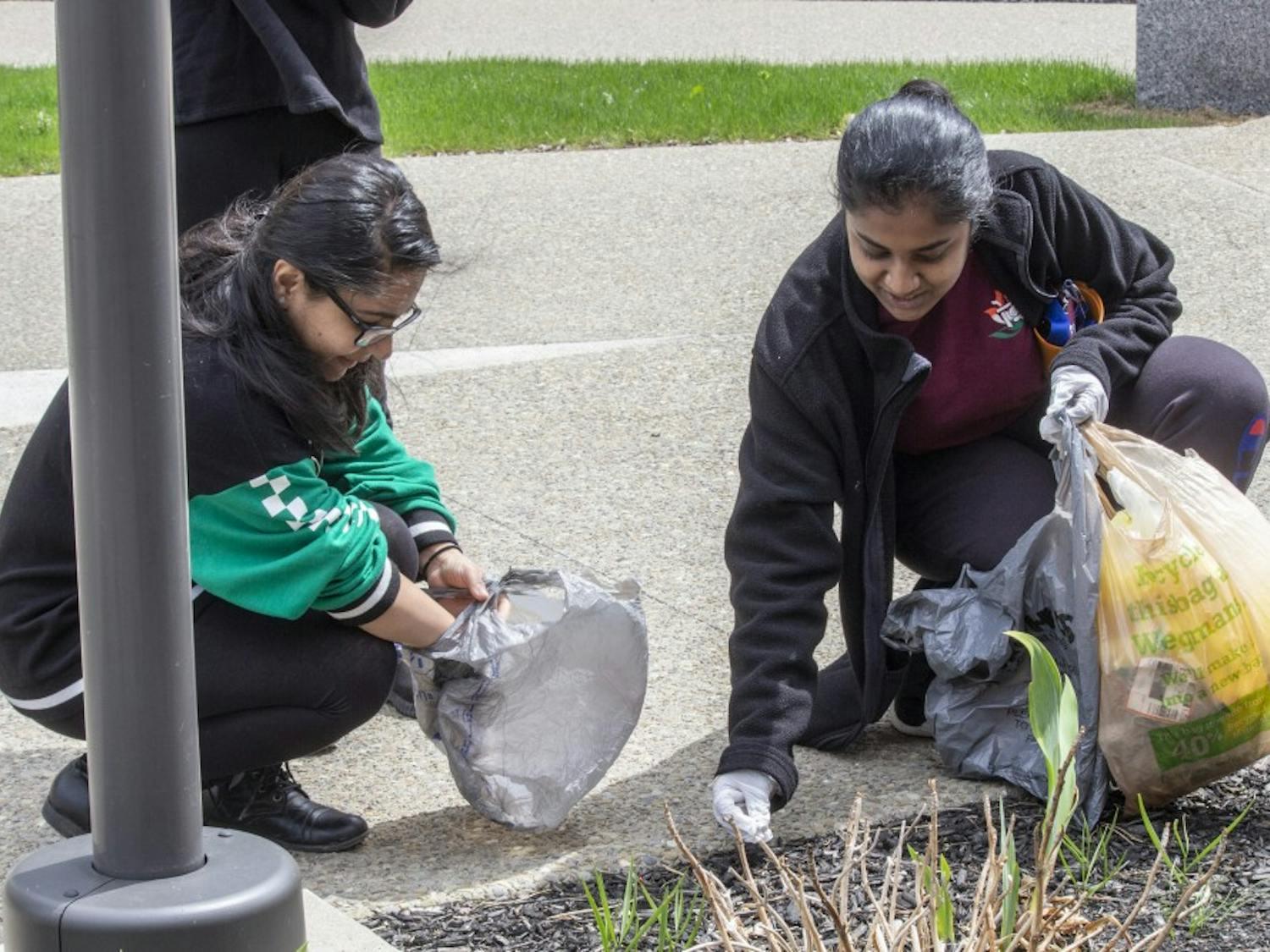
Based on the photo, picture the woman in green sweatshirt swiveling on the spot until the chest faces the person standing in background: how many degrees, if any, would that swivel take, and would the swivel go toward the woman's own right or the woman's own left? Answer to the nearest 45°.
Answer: approximately 90° to the woman's own left

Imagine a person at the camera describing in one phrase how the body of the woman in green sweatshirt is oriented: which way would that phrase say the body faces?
to the viewer's right

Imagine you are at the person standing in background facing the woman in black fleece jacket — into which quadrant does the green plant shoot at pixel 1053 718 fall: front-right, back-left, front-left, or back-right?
front-right

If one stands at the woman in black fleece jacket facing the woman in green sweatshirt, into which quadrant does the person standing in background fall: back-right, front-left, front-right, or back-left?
front-right

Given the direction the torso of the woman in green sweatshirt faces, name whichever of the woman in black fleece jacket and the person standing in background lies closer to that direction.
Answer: the woman in black fleece jacket

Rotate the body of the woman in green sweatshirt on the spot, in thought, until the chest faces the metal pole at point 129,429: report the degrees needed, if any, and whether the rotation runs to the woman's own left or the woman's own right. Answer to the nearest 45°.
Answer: approximately 90° to the woman's own right

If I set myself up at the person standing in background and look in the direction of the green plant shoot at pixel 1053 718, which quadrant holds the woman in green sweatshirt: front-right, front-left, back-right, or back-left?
front-right

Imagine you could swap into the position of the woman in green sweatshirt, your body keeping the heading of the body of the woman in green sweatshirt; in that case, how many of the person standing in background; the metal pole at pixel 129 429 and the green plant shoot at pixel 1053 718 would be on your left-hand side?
1

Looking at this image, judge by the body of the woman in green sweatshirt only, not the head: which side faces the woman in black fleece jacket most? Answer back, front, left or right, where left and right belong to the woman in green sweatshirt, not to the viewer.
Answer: front

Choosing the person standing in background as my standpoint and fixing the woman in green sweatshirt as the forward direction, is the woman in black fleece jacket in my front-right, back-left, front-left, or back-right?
front-left

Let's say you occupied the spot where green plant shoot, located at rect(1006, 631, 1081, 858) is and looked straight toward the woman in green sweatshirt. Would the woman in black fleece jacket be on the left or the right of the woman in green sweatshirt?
right

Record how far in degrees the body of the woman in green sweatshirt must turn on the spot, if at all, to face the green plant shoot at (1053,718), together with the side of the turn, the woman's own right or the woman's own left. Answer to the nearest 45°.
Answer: approximately 45° to the woman's own right

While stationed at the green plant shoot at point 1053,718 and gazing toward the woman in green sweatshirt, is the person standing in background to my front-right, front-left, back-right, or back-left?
front-right
